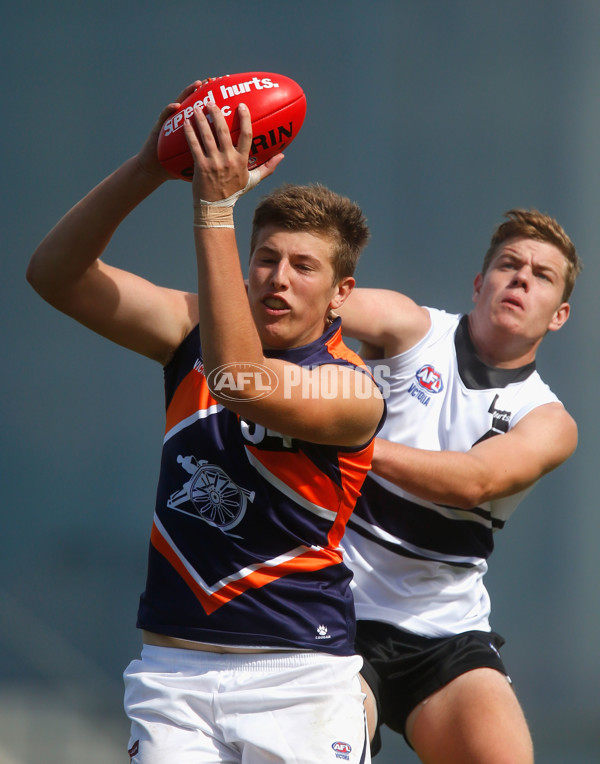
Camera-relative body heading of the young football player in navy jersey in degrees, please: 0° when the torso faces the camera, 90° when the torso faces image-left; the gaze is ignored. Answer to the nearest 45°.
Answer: approximately 45°

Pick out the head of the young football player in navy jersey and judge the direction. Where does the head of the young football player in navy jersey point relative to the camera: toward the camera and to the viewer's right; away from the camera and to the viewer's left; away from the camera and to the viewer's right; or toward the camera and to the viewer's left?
toward the camera and to the viewer's left

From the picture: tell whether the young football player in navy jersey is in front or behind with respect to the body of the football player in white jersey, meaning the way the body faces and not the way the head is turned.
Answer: in front

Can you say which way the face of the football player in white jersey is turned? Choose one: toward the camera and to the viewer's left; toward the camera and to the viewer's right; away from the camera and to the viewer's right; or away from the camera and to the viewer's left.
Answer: toward the camera and to the viewer's left

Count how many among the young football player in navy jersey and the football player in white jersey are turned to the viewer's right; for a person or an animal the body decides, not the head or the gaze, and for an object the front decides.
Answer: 0

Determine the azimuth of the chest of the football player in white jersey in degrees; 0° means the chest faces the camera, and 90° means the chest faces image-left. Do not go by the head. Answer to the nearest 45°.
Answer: approximately 0°

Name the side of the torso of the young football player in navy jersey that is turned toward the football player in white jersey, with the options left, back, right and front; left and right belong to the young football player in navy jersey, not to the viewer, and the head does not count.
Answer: back
